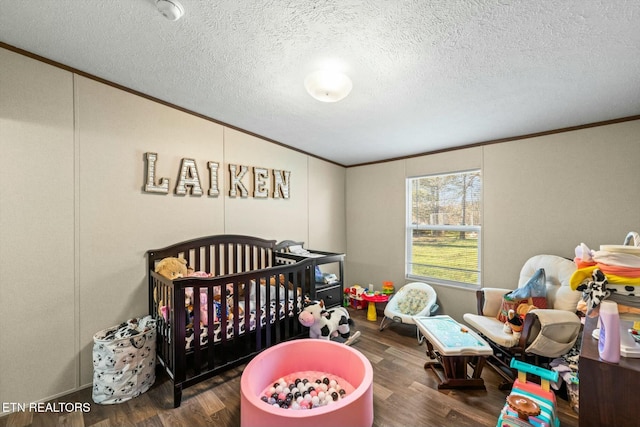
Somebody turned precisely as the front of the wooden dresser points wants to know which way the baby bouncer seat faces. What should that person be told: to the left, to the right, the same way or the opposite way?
to the left

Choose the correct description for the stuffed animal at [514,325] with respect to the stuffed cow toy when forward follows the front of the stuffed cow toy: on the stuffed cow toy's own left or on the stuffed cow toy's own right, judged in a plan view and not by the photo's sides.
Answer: on the stuffed cow toy's own left

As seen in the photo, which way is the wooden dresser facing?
to the viewer's left

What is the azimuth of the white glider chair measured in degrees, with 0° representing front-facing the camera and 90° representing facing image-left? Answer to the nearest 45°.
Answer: approximately 45°

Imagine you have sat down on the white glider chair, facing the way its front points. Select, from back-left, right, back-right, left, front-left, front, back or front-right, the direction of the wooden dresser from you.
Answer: front-left

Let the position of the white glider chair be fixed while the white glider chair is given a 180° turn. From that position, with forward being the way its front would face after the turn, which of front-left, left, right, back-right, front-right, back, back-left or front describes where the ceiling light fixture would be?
back

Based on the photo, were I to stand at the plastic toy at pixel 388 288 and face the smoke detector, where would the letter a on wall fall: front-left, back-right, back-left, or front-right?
front-right

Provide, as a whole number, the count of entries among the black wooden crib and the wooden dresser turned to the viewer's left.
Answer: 1

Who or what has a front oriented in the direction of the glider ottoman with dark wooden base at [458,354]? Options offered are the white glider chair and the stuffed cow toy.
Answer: the white glider chair

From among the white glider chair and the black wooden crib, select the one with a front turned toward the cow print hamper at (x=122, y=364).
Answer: the white glider chair

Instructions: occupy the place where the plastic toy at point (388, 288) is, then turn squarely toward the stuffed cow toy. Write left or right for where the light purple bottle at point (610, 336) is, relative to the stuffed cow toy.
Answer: left

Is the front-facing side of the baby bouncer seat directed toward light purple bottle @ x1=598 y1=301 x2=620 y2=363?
no

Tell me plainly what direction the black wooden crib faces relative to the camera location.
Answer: facing the viewer and to the right of the viewer
